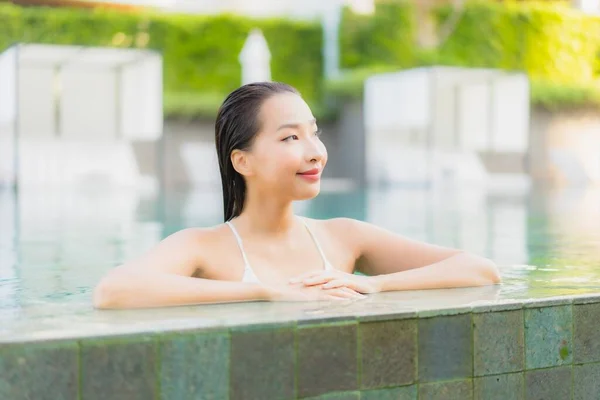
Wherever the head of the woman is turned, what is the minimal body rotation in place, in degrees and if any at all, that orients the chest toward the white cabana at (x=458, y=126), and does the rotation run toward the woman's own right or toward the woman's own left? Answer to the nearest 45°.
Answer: approximately 180°

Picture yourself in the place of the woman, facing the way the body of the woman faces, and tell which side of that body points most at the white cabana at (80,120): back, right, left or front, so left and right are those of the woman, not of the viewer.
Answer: back

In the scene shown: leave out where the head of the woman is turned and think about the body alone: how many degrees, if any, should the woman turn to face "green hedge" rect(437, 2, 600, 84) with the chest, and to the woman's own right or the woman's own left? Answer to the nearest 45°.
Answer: approximately 180°

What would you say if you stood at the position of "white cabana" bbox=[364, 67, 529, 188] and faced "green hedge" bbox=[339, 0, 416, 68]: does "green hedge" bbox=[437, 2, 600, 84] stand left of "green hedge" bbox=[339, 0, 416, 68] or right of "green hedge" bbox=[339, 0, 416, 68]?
right

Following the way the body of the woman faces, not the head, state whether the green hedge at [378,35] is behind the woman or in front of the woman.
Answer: behind

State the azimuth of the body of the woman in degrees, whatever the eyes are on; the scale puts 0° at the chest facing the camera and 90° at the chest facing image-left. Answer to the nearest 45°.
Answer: approximately 0°

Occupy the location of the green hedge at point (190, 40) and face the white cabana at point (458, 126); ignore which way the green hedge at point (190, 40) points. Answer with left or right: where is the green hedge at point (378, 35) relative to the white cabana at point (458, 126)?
left

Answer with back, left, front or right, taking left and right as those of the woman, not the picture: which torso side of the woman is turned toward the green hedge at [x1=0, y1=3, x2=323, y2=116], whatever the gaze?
back
